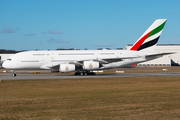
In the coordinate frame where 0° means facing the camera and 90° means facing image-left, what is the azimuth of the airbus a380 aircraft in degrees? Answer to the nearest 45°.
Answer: approximately 90°
